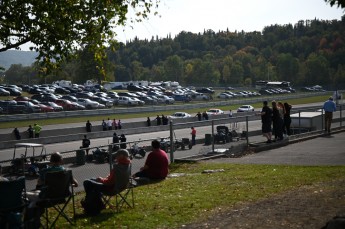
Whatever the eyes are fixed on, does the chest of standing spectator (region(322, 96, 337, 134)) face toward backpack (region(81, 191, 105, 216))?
no

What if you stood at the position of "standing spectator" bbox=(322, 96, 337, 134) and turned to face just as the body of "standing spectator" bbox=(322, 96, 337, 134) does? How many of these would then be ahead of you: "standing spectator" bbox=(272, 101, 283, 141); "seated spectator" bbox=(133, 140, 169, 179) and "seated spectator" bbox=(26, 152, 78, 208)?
0

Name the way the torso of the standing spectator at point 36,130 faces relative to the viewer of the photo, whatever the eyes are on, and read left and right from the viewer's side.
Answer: facing away from the viewer

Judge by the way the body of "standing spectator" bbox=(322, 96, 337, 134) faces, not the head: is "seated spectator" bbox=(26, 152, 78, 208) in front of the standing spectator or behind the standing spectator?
behind

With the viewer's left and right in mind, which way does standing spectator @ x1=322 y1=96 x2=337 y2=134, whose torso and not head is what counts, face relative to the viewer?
facing away from the viewer

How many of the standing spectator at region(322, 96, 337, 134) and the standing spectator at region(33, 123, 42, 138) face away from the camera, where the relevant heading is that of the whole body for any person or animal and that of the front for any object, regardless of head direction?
2

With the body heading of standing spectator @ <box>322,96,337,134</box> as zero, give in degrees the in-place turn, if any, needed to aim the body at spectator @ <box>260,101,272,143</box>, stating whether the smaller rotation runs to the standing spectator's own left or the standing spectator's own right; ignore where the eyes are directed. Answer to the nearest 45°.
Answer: approximately 135° to the standing spectator's own left

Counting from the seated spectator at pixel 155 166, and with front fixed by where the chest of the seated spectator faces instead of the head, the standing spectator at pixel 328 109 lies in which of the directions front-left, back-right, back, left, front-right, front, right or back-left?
right

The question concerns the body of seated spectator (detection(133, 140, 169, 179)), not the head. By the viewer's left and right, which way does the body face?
facing away from the viewer and to the left of the viewer

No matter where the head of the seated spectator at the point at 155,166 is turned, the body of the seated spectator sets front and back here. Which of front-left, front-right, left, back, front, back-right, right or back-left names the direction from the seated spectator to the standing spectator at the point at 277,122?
right

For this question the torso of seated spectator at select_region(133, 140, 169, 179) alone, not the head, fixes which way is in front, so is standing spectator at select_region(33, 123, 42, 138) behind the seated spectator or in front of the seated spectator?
in front

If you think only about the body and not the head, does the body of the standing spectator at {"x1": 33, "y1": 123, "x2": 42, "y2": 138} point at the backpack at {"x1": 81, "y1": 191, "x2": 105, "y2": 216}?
no
